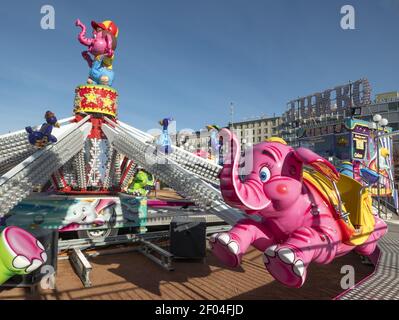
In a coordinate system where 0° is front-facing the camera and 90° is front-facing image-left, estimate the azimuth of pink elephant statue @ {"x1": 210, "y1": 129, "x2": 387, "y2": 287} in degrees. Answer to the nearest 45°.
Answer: approximately 45°

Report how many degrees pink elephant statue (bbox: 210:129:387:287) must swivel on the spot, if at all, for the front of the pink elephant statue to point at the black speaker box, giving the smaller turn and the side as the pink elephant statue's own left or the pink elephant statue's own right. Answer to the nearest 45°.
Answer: approximately 90° to the pink elephant statue's own right
